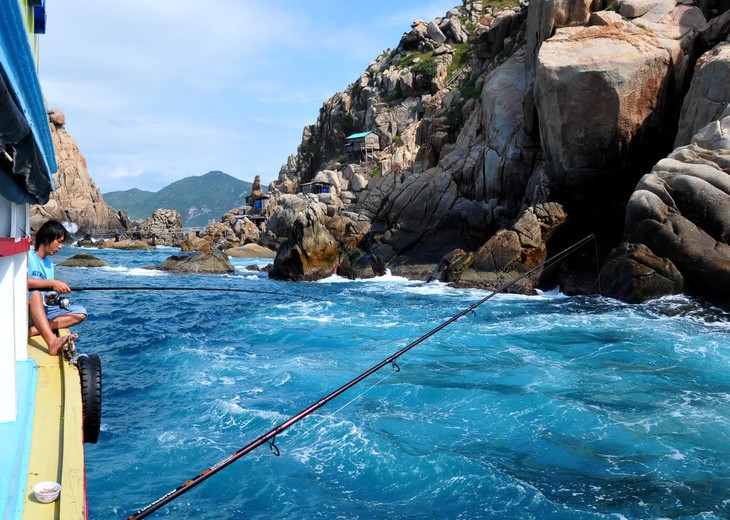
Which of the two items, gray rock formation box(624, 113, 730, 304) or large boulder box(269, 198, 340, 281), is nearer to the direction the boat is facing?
the large boulder

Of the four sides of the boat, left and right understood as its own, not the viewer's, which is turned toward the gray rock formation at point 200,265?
front

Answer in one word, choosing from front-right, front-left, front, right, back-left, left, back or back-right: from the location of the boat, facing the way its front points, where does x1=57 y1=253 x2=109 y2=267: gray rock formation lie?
front

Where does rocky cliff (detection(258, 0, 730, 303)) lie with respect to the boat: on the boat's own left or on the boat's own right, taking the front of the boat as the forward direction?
on the boat's own right

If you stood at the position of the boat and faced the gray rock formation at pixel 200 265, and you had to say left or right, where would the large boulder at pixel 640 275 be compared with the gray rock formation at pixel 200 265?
right

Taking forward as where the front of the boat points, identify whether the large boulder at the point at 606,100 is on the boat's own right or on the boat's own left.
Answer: on the boat's own right

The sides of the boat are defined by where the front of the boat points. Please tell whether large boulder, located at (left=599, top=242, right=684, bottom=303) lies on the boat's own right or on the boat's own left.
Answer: on the boat's own right

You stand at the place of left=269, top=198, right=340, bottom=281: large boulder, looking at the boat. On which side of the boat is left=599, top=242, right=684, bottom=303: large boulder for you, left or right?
left

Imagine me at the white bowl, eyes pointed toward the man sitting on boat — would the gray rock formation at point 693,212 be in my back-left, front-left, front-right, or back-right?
front-right

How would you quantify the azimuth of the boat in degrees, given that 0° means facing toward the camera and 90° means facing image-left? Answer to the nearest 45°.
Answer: approximately 180°

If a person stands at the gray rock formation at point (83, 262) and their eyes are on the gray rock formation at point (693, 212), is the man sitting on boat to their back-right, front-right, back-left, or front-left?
front-right

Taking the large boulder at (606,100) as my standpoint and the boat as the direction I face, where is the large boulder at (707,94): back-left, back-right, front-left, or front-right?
front-left

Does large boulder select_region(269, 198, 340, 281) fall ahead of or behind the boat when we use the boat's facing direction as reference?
ahead

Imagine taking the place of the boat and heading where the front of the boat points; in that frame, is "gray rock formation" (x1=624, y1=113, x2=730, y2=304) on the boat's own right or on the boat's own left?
on the boat's own right

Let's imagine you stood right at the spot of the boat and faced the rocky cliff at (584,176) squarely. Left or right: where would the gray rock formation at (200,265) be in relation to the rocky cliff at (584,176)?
left
